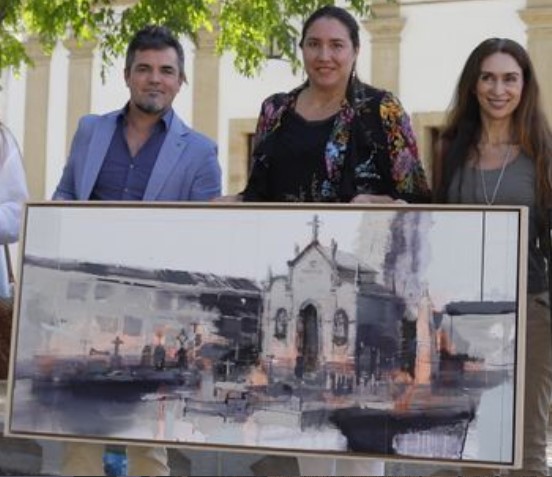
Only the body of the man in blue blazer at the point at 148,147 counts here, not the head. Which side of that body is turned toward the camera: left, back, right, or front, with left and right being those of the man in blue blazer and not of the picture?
front

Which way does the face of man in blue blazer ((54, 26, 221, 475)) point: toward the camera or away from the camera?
toward the camera

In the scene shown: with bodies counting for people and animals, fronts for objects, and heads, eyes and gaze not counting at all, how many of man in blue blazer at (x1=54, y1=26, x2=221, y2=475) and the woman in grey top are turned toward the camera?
2

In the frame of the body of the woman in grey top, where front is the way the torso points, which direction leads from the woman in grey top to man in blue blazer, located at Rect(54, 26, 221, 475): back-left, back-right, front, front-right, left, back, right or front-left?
right

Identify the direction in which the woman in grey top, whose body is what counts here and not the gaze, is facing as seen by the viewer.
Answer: toward the camera

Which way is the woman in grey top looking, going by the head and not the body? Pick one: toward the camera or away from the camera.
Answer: toward the camera

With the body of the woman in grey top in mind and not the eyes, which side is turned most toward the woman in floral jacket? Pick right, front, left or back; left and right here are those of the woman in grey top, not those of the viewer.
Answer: right
